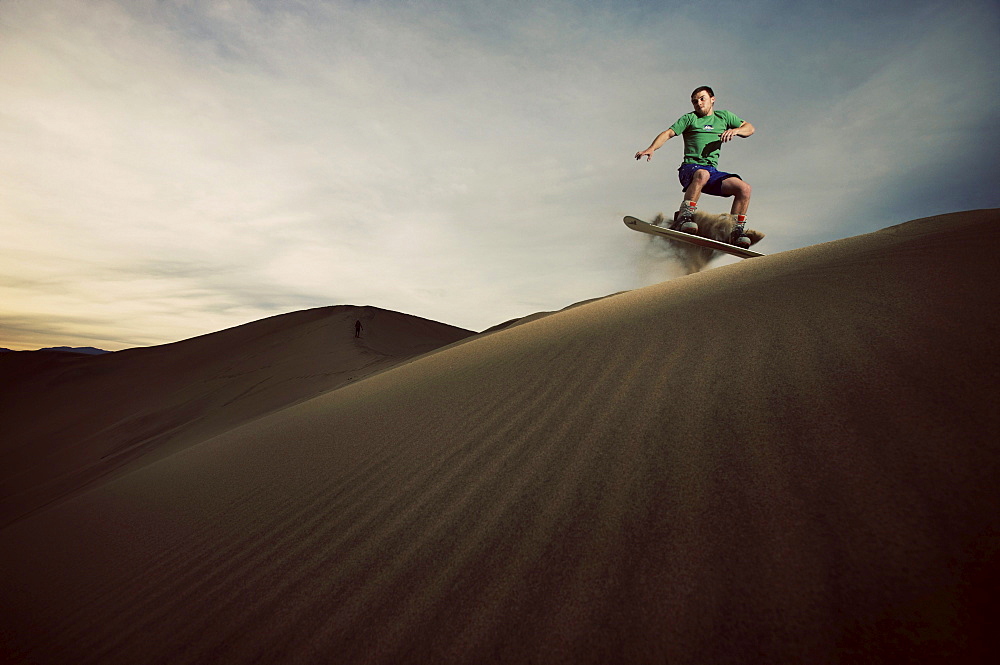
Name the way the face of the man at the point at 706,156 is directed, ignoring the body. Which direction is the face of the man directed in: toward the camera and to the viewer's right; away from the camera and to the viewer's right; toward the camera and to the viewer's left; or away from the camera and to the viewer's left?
toward the camera and to the viewer's left

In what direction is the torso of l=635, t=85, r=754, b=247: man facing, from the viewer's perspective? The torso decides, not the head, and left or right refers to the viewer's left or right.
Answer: facing the viewer

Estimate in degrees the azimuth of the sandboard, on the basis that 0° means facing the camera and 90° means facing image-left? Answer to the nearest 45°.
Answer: approximately 90°
